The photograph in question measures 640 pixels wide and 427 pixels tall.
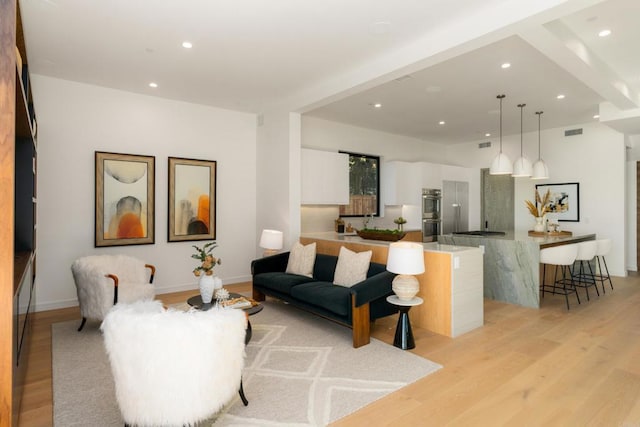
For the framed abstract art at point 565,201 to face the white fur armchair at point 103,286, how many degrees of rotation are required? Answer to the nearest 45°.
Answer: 0° — it already faces it

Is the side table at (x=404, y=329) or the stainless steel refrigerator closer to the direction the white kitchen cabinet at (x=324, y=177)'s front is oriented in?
the side table

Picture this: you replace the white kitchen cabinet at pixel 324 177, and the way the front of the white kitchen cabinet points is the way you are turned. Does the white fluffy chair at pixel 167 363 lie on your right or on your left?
on your right

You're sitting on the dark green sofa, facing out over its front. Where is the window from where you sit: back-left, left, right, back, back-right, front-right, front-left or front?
back-right

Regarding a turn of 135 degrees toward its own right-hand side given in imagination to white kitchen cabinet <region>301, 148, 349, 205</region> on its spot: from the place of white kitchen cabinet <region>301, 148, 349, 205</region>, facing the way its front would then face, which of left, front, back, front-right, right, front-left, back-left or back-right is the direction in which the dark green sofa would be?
left

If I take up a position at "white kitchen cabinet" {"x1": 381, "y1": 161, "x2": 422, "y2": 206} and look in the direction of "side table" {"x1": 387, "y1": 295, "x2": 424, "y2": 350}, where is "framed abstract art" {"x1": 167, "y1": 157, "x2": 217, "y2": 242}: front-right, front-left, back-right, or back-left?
front-right

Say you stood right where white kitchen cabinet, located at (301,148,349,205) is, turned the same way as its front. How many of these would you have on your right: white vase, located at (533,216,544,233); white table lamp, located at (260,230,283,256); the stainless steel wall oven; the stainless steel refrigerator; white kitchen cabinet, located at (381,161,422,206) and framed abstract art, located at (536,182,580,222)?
1

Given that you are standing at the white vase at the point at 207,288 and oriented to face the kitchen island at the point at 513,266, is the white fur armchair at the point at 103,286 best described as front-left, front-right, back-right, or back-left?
back-left

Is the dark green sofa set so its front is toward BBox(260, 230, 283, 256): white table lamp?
no

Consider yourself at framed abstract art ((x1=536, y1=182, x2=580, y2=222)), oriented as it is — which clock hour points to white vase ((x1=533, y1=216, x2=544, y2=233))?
The white vase is roughly at 11 o'clock from the framed abstract art.

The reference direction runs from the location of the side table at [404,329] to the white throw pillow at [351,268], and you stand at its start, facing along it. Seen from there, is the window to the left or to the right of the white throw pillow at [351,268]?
right

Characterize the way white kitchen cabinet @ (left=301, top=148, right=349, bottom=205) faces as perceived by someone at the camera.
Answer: facing the viewer and to the right of the viewer

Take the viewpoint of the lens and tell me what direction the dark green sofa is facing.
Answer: facing the viewer and to the left of the viewer

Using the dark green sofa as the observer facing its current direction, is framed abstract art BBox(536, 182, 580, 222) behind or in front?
behind

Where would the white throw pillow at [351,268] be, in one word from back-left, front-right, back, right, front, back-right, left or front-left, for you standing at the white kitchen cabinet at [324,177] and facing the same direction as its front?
front-right

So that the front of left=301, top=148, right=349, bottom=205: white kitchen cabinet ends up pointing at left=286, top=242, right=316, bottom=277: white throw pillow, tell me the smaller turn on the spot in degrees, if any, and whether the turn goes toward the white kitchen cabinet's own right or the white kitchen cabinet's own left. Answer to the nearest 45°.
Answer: approximately 45° to the white kitchen cabinet's own right

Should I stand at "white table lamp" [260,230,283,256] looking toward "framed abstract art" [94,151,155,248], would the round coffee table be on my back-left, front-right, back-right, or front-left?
front-left

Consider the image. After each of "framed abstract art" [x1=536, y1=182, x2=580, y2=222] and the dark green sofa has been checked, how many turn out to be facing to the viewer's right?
0
